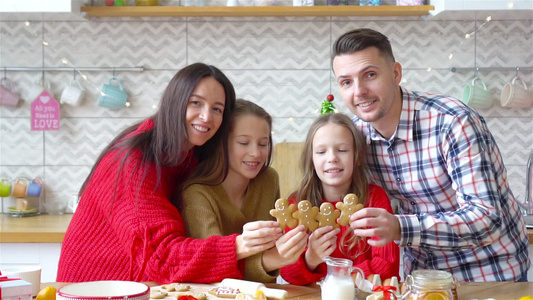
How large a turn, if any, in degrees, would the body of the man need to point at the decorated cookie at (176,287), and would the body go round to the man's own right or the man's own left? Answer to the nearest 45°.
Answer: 0° — they already face it

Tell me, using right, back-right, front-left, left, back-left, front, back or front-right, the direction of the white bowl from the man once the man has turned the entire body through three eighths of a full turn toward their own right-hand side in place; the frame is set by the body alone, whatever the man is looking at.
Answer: back-left

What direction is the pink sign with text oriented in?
toward the camera

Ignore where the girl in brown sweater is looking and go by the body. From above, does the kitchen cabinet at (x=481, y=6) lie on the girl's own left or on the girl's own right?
on the girl's own left

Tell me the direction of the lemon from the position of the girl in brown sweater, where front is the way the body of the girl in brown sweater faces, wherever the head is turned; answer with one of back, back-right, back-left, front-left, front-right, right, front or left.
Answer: right

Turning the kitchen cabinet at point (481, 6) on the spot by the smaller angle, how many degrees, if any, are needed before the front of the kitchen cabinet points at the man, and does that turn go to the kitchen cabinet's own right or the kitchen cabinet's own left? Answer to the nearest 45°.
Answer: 0° — it already faces them

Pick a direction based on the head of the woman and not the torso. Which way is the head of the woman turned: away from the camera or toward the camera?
toward the camera

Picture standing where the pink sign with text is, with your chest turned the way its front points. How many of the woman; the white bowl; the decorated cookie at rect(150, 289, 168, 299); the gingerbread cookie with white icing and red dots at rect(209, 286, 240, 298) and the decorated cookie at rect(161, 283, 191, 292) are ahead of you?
5

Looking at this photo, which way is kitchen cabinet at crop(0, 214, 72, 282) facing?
toward the camera

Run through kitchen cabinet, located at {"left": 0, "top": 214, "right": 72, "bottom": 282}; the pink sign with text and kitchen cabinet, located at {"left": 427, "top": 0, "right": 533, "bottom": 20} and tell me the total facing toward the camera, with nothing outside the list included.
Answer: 3

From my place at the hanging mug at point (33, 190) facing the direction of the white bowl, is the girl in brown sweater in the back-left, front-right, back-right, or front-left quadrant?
front-left

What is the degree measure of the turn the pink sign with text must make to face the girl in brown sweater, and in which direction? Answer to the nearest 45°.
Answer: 0° — it already faces them

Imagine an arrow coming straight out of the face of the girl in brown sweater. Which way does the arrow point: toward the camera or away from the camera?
toward the camera

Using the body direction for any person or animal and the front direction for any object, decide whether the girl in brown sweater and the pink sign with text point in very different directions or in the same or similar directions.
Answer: same or similar directions
